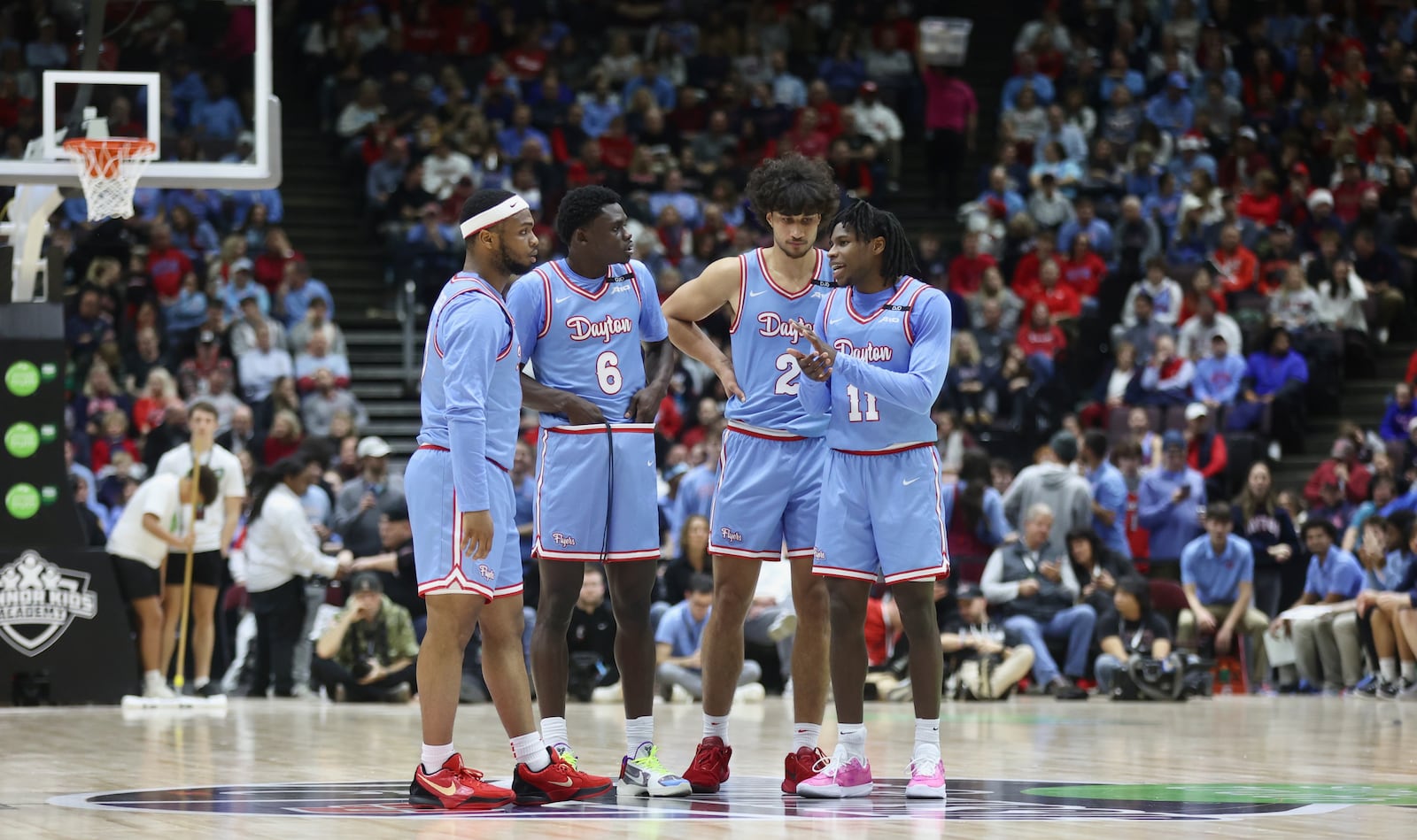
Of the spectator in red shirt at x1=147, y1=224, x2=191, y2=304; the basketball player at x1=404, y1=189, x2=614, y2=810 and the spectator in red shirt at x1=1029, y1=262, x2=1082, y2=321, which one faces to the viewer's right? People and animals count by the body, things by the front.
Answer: the basketball player

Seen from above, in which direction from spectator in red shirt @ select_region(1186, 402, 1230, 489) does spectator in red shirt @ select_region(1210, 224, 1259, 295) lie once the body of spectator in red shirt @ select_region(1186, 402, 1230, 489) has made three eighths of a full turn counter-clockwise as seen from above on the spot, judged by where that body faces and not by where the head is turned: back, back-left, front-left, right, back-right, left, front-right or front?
left

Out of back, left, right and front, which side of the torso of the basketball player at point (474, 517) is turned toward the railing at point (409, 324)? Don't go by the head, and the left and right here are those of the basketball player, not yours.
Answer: left

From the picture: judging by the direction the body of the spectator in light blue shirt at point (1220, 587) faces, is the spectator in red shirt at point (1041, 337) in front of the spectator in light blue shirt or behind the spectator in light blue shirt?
behind

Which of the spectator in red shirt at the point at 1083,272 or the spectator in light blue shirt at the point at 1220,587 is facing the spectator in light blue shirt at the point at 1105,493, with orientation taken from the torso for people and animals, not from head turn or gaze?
the spectator in red shirt

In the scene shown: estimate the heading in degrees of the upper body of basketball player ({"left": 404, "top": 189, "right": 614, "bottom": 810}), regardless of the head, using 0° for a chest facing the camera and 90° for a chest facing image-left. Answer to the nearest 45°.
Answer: approximately 270°

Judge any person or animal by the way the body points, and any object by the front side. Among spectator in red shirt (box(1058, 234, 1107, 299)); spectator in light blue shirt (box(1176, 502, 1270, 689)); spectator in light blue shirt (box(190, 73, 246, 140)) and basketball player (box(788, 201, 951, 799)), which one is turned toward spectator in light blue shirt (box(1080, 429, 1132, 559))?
the spectator in red shirt

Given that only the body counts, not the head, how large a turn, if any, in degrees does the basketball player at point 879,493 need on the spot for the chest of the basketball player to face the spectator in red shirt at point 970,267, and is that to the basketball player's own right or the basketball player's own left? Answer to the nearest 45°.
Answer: approximately 135° to the basketball player's own right

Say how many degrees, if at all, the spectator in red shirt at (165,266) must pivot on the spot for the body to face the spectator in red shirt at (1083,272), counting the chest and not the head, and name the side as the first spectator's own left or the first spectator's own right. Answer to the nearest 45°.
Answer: approximately 90° to the first spectator's own left

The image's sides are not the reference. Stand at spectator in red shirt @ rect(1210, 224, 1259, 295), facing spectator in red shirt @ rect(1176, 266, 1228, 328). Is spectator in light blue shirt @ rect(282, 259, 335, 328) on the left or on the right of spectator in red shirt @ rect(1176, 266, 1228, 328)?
right
